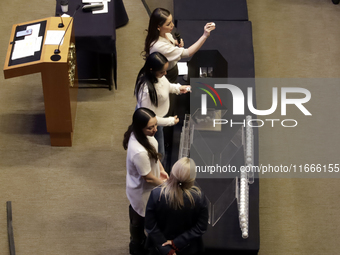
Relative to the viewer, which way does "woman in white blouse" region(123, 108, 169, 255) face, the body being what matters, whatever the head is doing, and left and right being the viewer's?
facing to the right of the viewer

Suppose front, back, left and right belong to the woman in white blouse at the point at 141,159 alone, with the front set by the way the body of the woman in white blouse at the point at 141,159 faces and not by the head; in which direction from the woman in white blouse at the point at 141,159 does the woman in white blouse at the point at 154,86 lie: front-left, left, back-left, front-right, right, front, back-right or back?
left

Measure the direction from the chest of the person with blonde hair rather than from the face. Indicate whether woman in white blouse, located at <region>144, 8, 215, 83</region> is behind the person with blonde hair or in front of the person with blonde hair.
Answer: in front

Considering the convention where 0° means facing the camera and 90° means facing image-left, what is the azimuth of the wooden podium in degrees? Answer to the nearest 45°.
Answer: approximately 270°

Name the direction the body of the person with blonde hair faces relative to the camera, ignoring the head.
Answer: away from the camera

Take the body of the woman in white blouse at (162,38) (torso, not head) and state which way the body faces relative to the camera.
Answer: to the viewer's right

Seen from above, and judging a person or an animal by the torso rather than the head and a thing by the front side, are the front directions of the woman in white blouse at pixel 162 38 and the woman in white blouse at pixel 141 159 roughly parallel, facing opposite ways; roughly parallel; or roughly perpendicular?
roughly parallel

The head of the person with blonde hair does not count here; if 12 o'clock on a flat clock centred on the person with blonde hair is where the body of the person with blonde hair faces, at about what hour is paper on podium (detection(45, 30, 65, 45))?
The paper on podium is roughly at 11 o'clock from the person with blonde hair.

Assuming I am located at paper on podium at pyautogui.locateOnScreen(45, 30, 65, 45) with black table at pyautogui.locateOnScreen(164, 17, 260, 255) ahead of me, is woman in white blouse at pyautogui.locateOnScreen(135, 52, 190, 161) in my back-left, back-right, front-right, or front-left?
front-right

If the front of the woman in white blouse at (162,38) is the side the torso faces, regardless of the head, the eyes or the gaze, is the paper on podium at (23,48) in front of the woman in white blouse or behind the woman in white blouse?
behind

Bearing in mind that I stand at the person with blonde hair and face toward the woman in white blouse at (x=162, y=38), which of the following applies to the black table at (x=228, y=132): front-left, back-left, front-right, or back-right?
front-right

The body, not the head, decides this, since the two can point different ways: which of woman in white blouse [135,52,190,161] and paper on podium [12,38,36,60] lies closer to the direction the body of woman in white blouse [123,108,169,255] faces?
the woman in white blouse

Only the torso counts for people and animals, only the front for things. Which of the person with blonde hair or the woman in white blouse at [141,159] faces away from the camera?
the person with blonde hair

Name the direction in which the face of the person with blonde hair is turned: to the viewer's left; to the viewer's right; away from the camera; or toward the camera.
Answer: away from the camera

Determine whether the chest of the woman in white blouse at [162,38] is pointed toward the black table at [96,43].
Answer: no

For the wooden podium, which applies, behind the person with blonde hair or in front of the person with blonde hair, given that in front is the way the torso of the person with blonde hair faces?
in front

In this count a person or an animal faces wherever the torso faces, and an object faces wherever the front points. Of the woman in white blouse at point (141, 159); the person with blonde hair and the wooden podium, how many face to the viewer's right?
2
